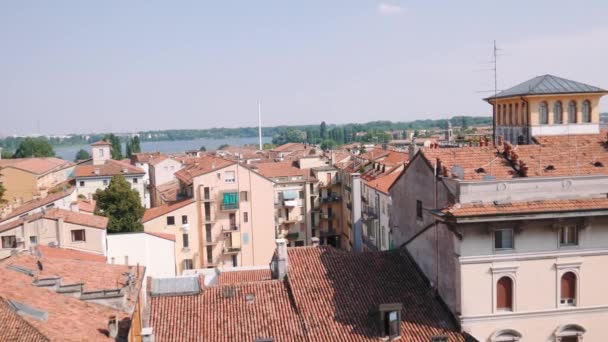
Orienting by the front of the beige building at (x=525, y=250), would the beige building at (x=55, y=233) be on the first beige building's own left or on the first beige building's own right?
on the first beige building's own right

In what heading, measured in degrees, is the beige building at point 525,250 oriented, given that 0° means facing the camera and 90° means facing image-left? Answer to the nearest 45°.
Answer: approximately 0°
